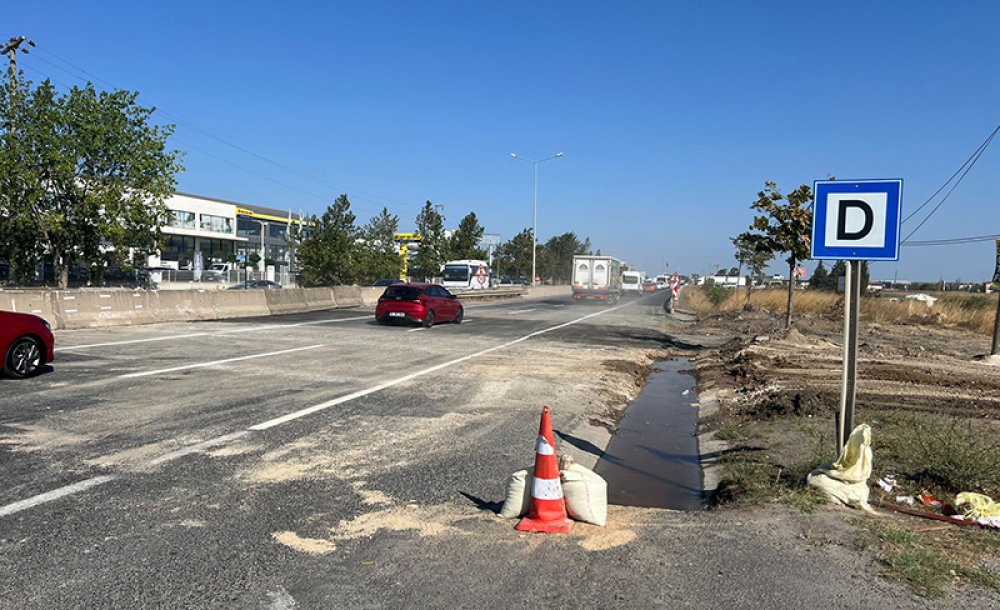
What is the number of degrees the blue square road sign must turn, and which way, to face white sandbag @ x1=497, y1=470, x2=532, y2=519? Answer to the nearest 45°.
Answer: approximately 45° to its right

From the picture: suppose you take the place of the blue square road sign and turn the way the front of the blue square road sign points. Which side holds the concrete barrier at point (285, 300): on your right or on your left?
on your right

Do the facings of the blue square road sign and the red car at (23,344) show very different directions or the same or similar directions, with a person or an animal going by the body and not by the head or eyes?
very different directions

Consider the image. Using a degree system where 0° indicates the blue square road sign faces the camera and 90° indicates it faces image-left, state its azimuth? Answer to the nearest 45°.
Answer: approximately 0°

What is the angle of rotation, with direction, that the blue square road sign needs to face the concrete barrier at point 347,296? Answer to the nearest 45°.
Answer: approximately 135° to its right

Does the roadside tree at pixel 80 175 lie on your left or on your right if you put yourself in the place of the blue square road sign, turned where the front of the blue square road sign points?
on your right
